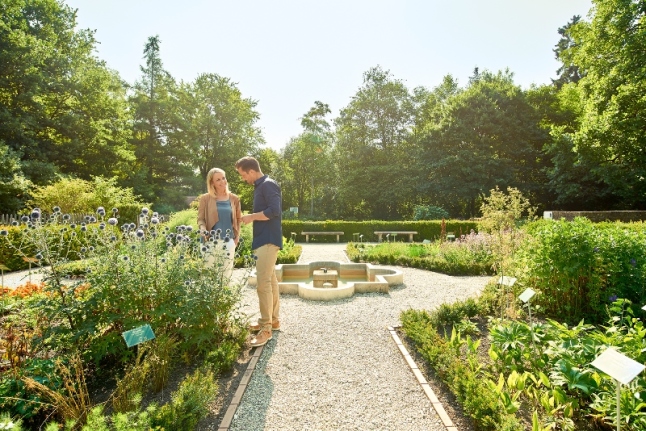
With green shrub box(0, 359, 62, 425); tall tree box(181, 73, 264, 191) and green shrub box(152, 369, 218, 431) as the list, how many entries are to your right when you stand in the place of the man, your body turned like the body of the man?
1

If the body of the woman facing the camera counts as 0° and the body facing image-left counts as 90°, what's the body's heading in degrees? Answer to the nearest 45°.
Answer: approximately 315°

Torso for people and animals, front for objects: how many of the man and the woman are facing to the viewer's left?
1

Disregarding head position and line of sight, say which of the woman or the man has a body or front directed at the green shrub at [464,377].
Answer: the woman

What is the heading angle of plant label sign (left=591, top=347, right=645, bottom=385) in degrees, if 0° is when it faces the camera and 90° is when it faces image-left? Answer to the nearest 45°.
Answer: approximately 45°

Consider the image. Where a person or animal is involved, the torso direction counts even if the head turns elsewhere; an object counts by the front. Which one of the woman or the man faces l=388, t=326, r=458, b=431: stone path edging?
the woman

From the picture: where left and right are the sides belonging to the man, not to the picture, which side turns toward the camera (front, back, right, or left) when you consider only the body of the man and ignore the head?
left

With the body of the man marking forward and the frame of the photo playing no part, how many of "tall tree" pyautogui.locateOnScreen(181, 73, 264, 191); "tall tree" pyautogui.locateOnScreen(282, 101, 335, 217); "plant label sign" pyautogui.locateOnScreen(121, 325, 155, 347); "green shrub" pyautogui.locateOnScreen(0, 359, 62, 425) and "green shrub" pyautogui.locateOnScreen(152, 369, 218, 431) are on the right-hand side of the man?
2

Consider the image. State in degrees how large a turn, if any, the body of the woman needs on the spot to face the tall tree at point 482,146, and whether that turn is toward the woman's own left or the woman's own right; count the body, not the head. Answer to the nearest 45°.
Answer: approximately 90° to the woman's own left

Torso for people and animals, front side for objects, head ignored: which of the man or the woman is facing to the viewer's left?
the man

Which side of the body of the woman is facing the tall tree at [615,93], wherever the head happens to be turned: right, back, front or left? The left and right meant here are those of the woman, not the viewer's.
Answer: left
